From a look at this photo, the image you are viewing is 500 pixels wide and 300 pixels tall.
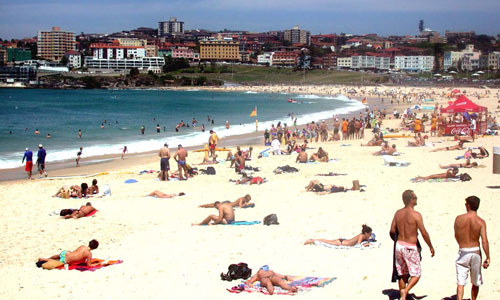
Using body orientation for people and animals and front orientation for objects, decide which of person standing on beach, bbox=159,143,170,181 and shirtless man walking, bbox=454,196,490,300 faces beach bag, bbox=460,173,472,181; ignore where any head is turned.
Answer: the shirtless man walking

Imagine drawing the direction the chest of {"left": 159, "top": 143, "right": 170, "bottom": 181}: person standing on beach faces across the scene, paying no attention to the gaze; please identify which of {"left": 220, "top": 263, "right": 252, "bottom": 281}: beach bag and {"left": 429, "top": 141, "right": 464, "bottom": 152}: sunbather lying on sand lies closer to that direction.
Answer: the sunbather lying on sand

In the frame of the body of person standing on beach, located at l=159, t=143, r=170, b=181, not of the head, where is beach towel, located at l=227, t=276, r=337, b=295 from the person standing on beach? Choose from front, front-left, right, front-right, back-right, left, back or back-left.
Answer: back

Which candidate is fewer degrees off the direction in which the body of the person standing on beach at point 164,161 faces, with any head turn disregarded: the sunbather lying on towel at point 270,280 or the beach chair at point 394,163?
the beach chair

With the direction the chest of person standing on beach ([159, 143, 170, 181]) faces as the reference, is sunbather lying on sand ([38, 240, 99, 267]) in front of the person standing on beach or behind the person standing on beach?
behind

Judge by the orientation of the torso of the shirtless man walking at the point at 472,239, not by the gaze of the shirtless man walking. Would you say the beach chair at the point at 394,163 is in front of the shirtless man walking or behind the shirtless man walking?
in front

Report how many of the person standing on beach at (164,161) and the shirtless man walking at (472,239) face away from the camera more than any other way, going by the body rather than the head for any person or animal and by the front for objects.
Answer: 2

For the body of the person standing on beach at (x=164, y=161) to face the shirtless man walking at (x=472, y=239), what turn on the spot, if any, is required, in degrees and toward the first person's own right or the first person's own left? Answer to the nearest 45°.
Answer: approximately 180°

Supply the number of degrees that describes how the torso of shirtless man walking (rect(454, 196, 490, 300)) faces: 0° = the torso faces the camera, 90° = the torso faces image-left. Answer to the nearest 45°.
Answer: approximately 180°

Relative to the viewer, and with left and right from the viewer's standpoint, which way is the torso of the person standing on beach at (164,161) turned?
facing away from the viewer
